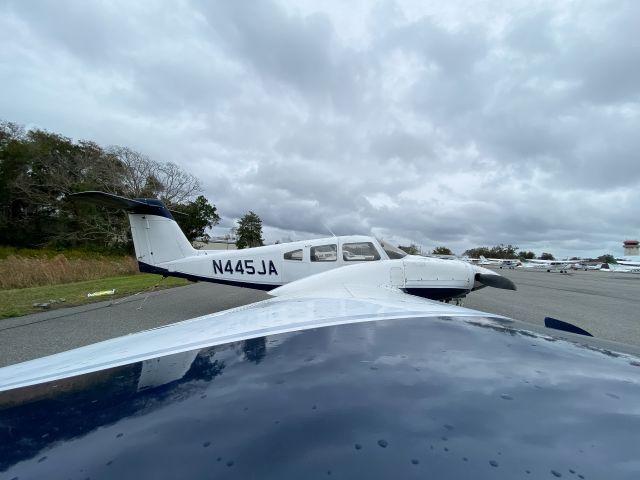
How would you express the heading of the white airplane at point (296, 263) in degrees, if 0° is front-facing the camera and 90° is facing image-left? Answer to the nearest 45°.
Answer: approximately 270°
